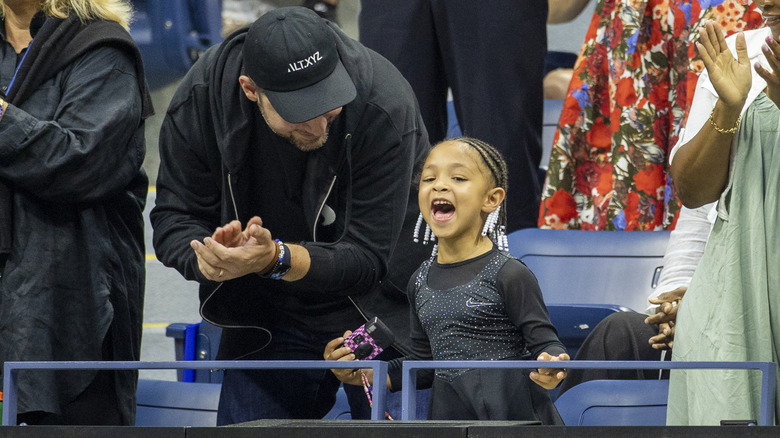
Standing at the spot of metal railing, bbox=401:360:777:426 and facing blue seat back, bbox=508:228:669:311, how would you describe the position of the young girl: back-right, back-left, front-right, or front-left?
front-left

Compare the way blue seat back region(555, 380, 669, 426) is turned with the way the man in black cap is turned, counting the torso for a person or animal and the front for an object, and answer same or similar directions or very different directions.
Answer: same or similar directions

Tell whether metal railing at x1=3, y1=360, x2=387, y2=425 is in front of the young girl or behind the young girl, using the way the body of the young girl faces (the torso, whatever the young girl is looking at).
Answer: in front

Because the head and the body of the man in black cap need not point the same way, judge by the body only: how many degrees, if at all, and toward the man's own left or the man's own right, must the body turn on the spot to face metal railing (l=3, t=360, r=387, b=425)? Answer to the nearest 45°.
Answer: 0° — they already face it

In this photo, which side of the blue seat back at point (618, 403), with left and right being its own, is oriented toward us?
front

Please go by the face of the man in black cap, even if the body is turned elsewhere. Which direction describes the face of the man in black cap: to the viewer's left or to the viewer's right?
to the viewer's right

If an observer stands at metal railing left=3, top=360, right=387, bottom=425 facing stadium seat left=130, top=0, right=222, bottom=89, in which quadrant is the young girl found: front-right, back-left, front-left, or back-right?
front-right

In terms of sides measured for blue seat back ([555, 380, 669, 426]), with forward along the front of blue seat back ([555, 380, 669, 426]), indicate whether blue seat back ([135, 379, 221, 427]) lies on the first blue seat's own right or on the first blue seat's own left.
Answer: on the first blue seat's own right

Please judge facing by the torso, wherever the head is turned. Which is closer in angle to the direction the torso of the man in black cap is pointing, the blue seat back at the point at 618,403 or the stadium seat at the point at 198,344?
the blue seat back

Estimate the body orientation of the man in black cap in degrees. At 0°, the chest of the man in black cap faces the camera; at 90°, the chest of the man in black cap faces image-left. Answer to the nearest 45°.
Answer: approximately 0°

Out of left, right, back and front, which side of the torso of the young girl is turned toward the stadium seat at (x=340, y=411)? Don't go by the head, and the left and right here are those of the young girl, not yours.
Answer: right

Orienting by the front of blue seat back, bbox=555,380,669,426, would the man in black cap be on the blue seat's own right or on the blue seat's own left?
on the blue seat's own right

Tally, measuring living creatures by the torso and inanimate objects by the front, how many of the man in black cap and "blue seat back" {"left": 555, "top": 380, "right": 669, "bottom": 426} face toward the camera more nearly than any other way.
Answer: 2
